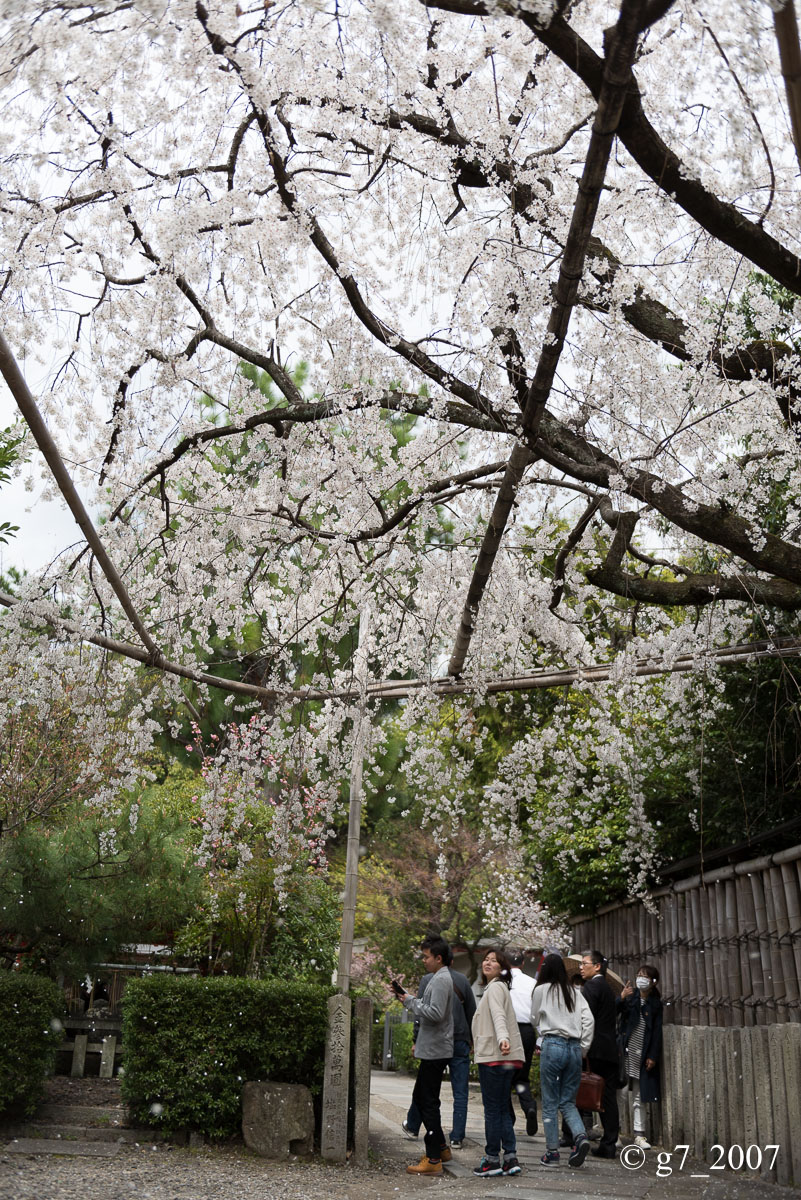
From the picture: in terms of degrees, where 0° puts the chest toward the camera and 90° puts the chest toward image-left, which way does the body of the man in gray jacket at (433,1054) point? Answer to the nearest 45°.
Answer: approximately 90°

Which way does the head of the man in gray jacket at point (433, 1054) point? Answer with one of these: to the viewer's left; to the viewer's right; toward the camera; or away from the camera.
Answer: to the viewer's left

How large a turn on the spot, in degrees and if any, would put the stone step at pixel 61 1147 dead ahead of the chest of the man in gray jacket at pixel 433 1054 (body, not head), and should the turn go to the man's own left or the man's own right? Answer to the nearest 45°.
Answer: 0° — they already face it

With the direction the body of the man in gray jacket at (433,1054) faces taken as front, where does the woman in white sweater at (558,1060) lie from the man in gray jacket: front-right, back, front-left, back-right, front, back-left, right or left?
back

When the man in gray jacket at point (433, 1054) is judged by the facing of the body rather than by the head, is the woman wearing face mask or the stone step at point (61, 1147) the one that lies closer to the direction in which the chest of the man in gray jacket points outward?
the stone step

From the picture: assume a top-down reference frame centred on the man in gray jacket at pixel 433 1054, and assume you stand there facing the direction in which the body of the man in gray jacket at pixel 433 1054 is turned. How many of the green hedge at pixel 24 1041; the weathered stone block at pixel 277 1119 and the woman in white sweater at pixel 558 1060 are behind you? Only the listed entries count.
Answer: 1

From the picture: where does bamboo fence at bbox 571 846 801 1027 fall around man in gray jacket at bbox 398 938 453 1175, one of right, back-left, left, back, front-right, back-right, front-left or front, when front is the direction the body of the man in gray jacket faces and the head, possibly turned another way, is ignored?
back

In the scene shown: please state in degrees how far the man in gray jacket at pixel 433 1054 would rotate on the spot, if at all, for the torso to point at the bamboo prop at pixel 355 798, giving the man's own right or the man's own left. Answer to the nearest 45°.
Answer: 0° — they already face it

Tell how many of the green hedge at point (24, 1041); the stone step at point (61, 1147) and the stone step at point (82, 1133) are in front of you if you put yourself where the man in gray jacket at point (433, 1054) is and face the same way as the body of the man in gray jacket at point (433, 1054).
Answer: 3

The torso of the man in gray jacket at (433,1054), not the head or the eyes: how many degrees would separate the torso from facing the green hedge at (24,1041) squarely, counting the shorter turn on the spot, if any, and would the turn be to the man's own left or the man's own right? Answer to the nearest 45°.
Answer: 0° — they already face it
